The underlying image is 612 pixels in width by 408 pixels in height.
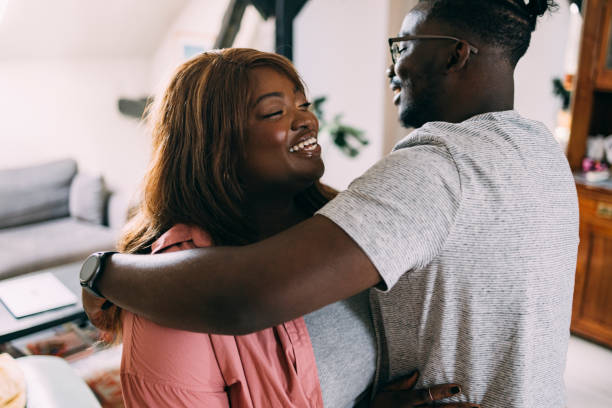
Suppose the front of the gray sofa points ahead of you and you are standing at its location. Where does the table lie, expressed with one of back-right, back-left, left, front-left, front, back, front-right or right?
front-right

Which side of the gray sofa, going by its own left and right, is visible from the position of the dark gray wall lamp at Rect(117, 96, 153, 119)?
left

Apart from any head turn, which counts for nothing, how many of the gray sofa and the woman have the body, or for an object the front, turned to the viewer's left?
0

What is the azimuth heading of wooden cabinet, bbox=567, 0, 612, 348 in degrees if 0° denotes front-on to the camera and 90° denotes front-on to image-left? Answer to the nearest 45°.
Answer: approximately 45°

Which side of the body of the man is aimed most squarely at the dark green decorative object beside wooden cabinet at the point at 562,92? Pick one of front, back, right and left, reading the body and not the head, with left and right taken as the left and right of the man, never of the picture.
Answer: right

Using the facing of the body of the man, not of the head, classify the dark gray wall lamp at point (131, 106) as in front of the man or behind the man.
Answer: in front

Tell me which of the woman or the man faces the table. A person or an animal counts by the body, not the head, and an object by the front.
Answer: the man

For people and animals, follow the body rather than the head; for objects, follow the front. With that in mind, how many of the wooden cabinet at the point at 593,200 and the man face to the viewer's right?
0

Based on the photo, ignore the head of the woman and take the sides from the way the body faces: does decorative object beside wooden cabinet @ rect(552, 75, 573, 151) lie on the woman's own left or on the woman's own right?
on the woman's own left

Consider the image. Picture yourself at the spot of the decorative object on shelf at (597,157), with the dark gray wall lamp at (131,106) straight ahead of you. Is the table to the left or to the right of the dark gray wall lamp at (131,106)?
left

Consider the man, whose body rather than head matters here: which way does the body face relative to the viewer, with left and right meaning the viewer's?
facing away from the viewer and to the left of the viewer

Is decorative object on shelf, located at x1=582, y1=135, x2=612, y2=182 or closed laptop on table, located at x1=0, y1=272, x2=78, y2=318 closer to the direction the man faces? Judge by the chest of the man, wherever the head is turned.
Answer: the closed laptop on table

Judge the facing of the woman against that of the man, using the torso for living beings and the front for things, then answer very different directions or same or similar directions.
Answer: very different directions
